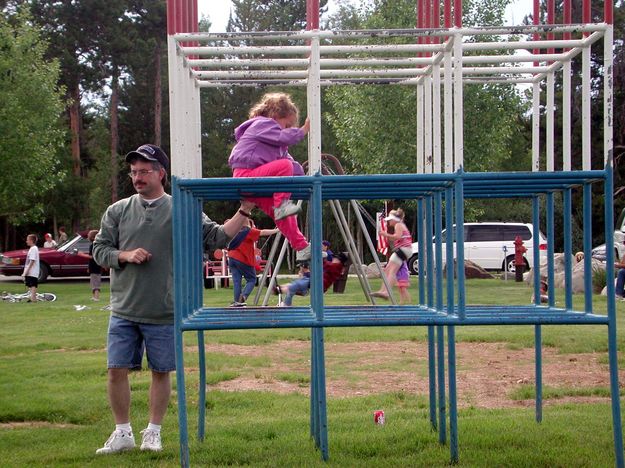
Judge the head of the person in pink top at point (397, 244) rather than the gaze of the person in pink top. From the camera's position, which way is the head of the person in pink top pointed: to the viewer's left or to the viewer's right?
to the viewer's left

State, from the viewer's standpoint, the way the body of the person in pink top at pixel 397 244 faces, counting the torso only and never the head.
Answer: to the viewer's left

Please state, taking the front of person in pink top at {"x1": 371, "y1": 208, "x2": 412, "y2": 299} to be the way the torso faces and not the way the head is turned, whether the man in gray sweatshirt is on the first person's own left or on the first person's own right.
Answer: on the first person's own left

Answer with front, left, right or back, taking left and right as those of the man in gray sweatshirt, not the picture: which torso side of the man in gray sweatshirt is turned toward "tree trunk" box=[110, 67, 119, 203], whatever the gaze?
back

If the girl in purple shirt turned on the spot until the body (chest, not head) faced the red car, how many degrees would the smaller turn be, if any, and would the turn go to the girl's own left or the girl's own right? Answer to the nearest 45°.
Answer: approximately 90° to the girl's own left

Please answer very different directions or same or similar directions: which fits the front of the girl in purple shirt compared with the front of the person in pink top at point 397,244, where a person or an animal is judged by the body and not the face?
very different directions

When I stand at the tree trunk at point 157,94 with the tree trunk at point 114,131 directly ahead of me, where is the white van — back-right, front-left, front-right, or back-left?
back-left

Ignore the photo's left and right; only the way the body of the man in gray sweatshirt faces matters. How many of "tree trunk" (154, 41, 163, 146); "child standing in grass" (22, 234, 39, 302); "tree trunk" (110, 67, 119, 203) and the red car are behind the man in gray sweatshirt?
4
